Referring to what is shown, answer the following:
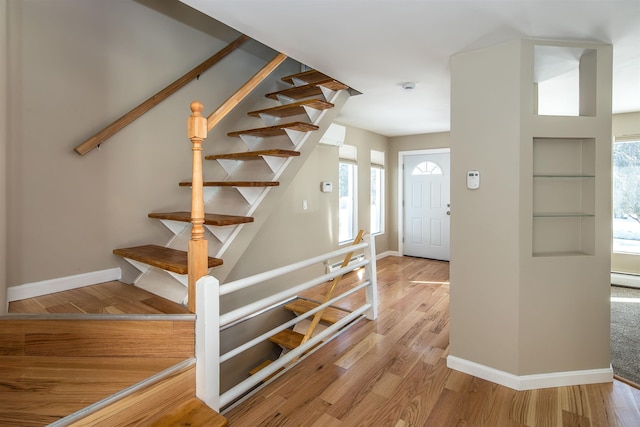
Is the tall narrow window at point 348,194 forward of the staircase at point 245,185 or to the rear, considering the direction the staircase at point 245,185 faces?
to the rear

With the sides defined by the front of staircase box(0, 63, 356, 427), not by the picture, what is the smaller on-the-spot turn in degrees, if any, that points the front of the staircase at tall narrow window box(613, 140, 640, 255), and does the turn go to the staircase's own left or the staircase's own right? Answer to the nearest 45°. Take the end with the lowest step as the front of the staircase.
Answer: approximately 135° to the staircase's own left

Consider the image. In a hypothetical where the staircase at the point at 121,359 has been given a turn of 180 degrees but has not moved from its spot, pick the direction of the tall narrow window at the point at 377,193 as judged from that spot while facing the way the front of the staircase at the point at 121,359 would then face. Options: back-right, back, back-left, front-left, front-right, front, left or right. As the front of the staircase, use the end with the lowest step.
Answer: front

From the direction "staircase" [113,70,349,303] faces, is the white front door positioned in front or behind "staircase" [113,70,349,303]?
behind

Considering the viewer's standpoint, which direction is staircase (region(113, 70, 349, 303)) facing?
facing the viewer and to the left of the viewer

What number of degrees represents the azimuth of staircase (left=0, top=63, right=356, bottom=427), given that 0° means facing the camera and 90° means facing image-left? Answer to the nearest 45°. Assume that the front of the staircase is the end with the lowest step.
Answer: approximately 45°

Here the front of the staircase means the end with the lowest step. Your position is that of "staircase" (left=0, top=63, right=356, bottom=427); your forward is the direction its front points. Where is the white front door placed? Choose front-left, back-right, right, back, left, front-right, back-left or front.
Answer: back

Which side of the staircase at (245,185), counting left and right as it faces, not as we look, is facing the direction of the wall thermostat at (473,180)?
left

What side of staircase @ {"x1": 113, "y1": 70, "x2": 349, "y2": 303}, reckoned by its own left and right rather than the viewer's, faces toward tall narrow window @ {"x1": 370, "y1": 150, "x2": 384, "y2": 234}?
back

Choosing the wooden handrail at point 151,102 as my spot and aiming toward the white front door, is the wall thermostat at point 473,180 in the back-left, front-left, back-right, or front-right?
front-right
